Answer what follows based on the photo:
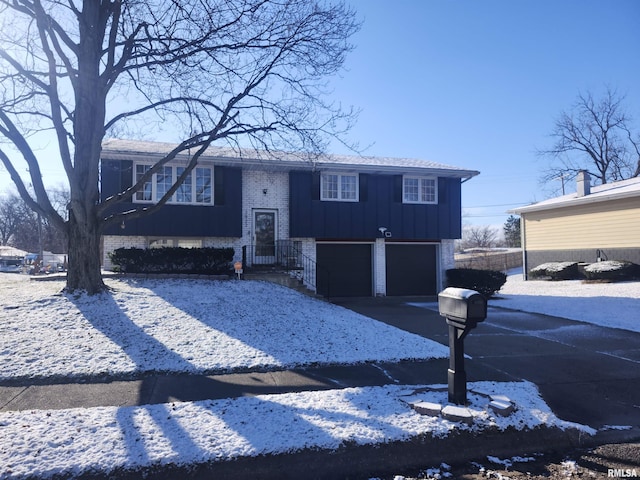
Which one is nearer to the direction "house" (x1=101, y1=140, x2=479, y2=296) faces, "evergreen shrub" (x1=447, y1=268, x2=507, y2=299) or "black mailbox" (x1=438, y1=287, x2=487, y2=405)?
the black mailbox

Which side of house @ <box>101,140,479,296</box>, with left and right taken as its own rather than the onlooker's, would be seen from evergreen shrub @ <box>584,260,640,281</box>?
left

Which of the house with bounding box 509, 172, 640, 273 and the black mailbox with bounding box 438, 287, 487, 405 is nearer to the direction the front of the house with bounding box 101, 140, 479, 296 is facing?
the black mailbox

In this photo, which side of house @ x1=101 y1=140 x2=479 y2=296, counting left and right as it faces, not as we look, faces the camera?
front

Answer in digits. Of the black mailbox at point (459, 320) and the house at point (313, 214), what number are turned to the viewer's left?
0

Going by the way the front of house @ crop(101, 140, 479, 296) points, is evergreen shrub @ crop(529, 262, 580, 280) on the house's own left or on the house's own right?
on the house's own left

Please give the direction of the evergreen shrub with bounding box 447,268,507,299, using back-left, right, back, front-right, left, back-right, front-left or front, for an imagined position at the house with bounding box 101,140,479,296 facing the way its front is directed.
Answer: left

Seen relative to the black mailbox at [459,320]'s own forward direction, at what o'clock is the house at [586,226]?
The house is roughly at 8 o'clock from the black mailbox.

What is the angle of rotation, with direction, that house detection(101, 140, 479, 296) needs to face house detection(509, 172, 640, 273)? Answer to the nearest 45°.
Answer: approximately 90° to its left

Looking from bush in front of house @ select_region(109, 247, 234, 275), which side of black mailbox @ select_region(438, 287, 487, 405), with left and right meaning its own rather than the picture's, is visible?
back

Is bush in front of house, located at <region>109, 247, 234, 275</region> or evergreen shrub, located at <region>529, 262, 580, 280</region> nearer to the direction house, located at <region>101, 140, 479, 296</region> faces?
the bush in front of house

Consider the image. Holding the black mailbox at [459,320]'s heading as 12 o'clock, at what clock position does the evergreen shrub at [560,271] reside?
The evergreen shrub is roughly at 8 o'clock from the black mailbox.

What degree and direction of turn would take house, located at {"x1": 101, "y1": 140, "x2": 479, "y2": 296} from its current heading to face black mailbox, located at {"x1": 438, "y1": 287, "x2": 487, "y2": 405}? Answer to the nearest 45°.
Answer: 0° — it already faces it

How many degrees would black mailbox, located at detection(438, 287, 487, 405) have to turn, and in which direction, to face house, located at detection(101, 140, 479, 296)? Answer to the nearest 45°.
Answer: approximately 180°

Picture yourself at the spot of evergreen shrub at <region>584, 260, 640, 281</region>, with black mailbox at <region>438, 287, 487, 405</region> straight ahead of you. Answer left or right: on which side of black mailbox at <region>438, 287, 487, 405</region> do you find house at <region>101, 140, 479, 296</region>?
right

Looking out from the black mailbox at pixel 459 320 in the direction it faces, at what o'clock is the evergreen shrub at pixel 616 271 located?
The evergreen shrub is roughly at 8 o'clock from the black mailbox.
